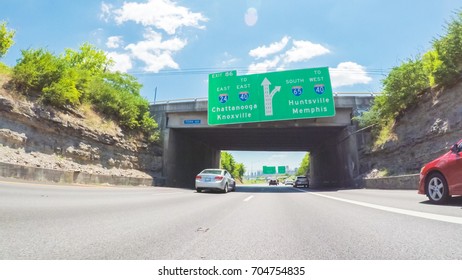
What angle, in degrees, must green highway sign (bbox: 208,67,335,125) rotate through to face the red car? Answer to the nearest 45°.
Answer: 0° — it already faces it

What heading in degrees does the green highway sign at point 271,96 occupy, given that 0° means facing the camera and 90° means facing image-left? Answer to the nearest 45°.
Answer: approximately 0°

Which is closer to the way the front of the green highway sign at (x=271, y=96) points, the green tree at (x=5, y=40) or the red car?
the red car

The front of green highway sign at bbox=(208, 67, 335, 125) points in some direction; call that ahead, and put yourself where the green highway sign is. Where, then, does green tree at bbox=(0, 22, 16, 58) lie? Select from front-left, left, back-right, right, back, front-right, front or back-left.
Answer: right

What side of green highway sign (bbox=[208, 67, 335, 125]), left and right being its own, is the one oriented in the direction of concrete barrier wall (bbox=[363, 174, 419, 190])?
left

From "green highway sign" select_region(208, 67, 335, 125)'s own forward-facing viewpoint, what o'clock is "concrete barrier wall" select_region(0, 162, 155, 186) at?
The concrete barrier wall is roughly at 2 o'clock from the green highway sign.
